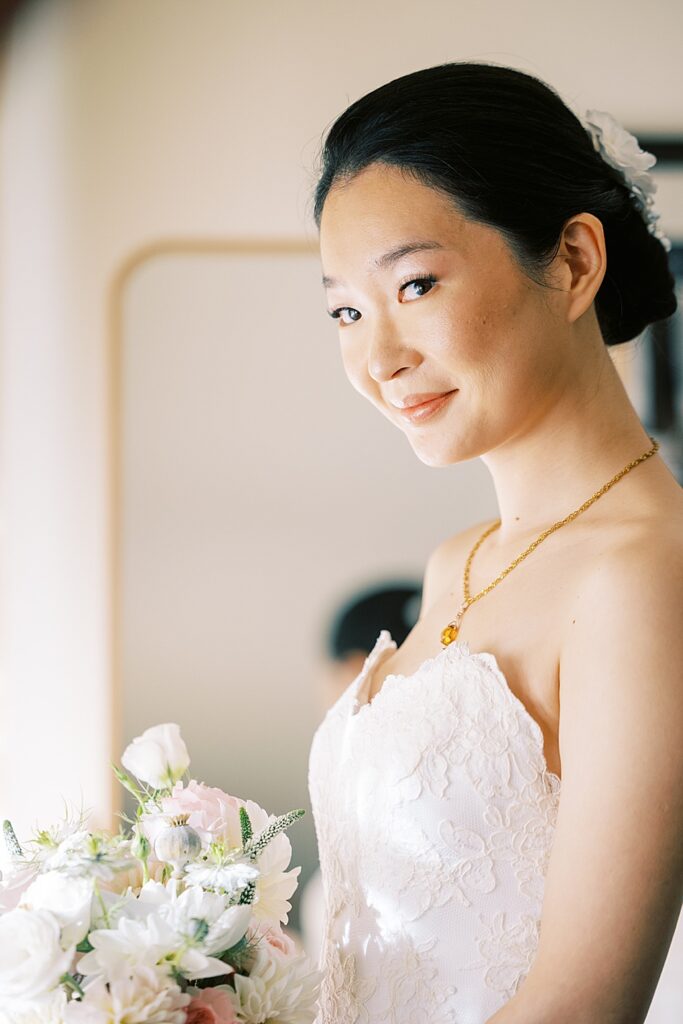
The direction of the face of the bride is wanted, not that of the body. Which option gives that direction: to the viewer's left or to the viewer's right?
to the viewer's left

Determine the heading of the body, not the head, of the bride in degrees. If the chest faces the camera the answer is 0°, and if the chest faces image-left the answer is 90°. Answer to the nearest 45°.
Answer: approximately 45°

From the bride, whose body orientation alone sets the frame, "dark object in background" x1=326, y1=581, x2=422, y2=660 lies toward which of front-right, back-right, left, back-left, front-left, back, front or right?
back-right
